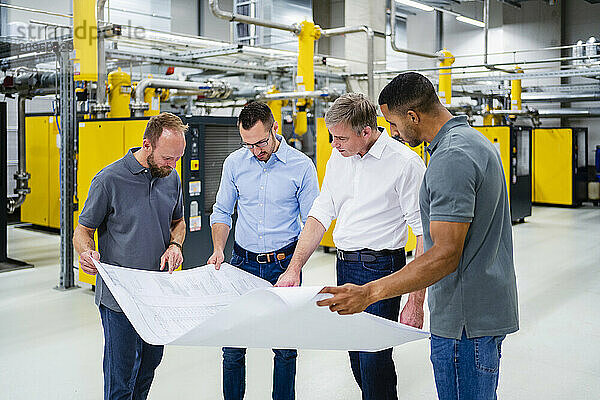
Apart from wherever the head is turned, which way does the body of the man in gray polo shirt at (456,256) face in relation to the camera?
to the viewer's left

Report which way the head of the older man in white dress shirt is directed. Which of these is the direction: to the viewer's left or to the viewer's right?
to the viewer's left

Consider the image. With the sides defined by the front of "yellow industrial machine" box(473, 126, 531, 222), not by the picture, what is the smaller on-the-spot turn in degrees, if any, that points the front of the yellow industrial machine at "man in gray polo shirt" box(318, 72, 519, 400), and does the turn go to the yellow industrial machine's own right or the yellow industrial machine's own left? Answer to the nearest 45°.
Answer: approximately 45° to the yellow industrial machine's own right

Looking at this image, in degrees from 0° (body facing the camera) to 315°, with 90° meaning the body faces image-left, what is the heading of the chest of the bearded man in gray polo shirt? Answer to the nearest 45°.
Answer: approximately 315°

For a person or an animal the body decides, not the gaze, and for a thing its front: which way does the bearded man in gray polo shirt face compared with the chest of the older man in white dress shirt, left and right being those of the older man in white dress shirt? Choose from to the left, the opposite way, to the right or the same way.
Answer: to the left

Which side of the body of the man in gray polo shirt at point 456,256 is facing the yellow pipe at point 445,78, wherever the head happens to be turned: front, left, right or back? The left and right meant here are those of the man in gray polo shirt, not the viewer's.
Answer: right

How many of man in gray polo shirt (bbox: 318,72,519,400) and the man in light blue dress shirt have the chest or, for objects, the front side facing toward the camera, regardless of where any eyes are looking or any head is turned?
1

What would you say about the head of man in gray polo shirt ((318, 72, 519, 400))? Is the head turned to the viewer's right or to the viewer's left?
to the viewer's left

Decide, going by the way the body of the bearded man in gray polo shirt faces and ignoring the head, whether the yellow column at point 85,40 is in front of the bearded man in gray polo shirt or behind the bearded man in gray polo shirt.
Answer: behind

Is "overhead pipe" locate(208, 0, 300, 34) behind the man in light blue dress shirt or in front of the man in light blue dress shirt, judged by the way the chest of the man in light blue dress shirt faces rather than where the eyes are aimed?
behind
